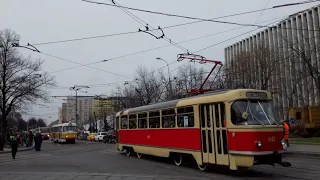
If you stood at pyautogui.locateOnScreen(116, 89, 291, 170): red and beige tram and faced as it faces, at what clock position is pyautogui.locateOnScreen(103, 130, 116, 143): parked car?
The parked car is roughly at 7 o'clock from the red and beige tram.

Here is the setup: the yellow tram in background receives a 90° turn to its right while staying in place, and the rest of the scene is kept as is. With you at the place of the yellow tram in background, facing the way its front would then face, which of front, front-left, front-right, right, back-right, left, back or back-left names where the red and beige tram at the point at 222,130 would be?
front-left

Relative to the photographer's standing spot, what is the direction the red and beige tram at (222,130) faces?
facing the viewer and to the right of the viewer

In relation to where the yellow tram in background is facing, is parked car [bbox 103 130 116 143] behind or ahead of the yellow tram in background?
ahead

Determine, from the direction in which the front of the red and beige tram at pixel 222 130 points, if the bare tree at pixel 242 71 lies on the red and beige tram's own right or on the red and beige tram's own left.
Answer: on the red and beige tram's own left
